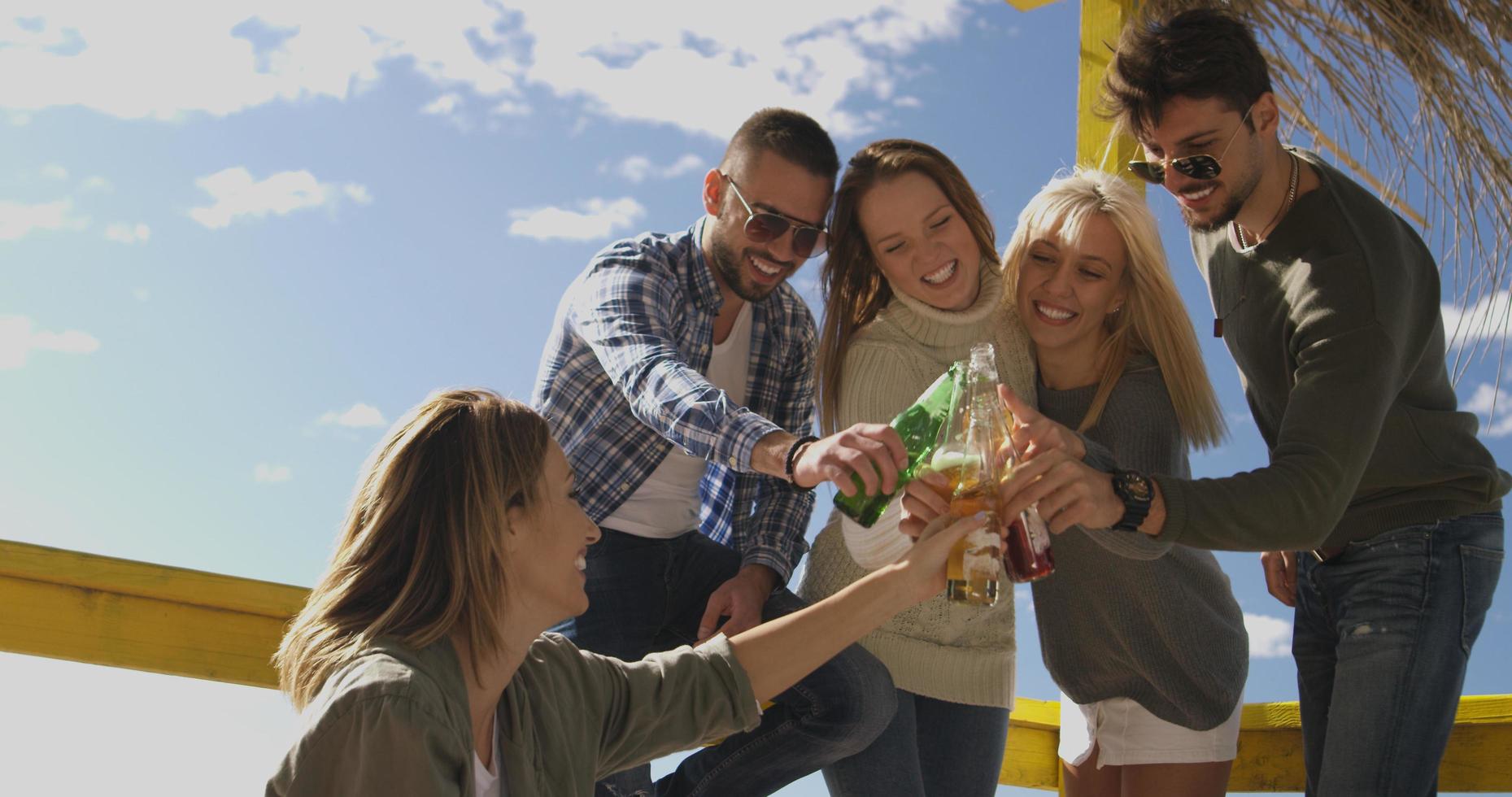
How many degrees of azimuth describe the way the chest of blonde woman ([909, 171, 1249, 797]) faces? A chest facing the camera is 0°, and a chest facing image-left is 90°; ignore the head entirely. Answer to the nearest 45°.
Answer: approximately 45°

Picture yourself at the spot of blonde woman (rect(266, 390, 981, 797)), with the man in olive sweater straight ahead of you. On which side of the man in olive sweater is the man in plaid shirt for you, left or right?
left

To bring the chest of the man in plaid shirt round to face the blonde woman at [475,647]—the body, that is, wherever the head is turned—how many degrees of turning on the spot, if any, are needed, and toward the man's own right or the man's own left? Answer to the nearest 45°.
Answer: approximately 45° to the man's own right

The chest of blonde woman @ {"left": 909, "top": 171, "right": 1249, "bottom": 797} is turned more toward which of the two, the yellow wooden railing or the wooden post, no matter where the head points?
the yellow wooden railing

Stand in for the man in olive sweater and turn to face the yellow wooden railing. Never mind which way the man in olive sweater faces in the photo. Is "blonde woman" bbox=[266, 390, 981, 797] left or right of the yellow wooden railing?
left

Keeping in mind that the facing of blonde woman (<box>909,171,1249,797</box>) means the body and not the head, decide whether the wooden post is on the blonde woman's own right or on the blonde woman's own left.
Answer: on the blonde woman's own right

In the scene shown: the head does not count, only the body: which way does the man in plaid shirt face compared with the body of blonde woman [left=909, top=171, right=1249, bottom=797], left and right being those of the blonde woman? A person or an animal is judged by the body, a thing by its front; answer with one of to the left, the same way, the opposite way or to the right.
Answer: to the left

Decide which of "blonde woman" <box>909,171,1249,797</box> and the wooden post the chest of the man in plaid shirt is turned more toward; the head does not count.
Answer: the blonde woman

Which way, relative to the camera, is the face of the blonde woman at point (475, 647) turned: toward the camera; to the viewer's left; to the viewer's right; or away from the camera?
to the viewer's right

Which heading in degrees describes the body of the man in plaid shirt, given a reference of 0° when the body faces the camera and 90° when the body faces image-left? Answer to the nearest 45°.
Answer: approximately 315°

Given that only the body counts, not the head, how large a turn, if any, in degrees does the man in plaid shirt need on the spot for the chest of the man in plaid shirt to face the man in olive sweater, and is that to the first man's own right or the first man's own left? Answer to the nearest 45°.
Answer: approximately 45° to the first man's own left

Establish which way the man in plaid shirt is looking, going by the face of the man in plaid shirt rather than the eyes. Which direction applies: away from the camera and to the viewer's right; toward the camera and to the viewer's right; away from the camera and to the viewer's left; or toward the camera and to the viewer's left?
toward the camera and to the viewer's right

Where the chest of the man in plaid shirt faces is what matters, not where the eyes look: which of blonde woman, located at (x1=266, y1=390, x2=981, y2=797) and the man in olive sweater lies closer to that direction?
the man in olive sweater
